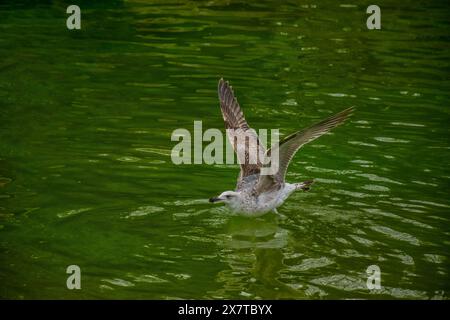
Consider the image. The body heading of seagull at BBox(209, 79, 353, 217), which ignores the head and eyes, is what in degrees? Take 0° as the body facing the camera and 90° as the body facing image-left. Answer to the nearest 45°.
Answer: approximately 90°
